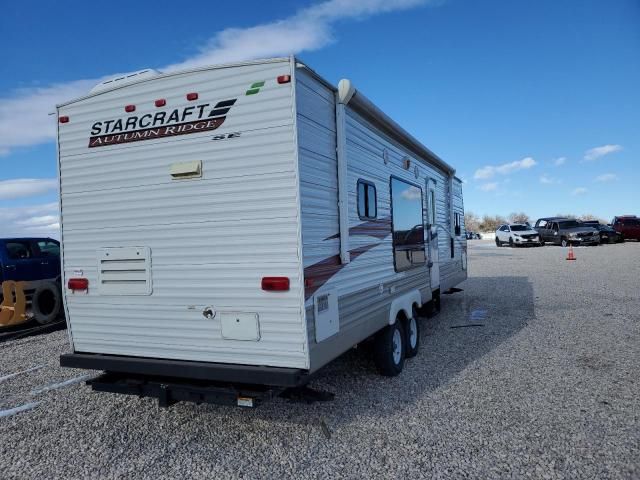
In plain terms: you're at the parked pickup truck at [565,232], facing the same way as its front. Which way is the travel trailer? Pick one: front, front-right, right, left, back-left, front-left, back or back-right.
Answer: front-right

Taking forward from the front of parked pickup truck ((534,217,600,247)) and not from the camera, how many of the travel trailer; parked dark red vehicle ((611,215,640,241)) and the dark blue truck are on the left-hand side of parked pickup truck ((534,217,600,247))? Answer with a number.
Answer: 1

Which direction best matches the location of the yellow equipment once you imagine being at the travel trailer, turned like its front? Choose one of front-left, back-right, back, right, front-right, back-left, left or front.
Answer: left

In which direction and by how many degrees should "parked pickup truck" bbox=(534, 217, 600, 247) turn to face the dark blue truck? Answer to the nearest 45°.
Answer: approximately 45° to its right

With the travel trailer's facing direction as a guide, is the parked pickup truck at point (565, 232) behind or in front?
in front

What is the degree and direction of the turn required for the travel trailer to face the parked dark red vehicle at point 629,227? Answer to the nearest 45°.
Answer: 0° — it already faces it

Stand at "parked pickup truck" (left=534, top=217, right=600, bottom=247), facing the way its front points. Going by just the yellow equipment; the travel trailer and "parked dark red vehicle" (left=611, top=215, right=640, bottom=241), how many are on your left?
1

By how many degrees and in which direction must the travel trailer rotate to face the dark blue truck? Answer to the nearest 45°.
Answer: approximately 90° to its left

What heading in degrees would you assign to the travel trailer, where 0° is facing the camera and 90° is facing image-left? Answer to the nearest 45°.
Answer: approximately 225°
